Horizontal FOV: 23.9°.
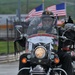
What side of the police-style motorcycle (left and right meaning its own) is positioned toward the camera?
front
